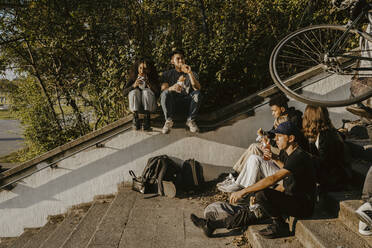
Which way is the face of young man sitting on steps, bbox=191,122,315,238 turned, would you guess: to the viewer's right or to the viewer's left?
to the viewer's left

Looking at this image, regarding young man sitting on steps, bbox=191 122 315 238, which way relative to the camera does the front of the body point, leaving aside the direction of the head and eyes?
to the viewer's left

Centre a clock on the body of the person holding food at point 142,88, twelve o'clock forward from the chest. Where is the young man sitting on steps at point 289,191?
The young man sitting on steps is roughly at 11 o'clock from the person holding food.

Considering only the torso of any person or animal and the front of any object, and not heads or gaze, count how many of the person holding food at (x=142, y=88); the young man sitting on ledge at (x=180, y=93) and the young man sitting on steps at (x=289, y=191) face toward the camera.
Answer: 2

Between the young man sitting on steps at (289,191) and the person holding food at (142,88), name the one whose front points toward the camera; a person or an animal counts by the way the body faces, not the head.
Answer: the person holding food

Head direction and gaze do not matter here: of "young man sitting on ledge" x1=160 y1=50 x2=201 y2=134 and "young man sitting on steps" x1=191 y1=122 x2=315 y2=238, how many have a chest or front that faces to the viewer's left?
1

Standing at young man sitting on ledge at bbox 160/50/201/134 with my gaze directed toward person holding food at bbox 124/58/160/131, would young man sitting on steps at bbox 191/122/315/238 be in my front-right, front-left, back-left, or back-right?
back-left

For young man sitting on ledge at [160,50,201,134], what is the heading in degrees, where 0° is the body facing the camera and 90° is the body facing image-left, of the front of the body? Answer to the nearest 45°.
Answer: approximately 0°

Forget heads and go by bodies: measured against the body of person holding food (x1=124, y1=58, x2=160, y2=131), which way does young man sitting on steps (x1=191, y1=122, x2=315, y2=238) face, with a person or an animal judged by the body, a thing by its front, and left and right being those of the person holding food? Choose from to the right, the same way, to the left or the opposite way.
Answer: to the right

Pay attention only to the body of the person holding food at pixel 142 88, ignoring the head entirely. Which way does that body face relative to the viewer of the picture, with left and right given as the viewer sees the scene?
facing the viewer

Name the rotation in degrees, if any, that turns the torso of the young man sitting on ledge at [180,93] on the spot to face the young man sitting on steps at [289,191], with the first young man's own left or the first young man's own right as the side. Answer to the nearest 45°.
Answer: approximately 45° to the first young man's own left

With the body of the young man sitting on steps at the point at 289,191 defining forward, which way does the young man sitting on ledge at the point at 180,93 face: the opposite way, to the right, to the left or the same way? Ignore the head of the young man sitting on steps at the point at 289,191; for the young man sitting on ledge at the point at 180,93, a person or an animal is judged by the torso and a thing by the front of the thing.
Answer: to the left

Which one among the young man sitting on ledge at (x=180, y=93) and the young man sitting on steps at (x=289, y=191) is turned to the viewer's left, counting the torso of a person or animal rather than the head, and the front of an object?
the young man sitting on steps at (x=289, y=191)
